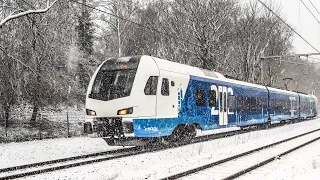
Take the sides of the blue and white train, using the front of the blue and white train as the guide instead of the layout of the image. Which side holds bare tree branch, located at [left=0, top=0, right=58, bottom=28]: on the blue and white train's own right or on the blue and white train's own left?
on the blue and white train's own right

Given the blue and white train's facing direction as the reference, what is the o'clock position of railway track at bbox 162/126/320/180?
The railway track is roughly at 9 o'clock from the blue and white train.

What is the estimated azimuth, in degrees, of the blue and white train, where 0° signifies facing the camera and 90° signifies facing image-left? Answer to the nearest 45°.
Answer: approximately 45°
